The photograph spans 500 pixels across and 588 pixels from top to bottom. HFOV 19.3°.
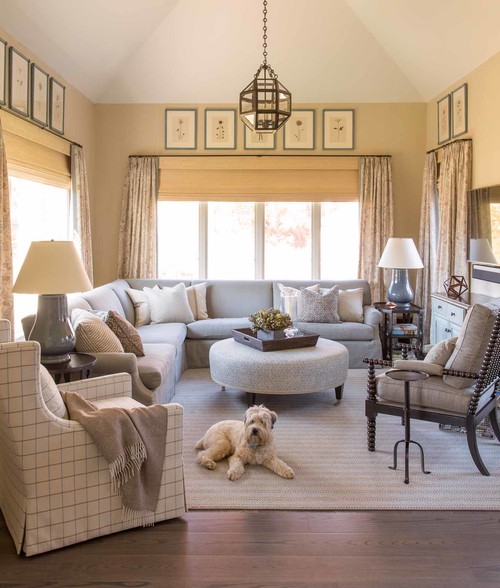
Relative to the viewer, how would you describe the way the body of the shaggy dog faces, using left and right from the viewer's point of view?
facing the viewer and to the right of the viewer

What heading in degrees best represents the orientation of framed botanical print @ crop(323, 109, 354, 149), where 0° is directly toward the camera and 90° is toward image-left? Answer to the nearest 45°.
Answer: approximately 0°

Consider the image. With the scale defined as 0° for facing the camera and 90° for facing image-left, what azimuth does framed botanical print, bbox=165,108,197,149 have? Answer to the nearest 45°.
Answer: approximately 0°

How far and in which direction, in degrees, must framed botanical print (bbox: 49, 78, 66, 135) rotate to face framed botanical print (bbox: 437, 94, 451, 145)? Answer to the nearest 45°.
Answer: approximately 45° to its left

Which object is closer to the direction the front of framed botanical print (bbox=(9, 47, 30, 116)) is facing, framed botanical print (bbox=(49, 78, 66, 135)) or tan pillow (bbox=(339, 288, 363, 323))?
the tan pillow

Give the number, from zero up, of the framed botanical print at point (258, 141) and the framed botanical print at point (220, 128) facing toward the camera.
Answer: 2

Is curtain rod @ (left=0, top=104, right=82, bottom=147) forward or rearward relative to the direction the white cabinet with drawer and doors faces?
forward

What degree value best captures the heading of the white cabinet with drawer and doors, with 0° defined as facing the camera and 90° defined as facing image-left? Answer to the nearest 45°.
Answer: approximately 45°
